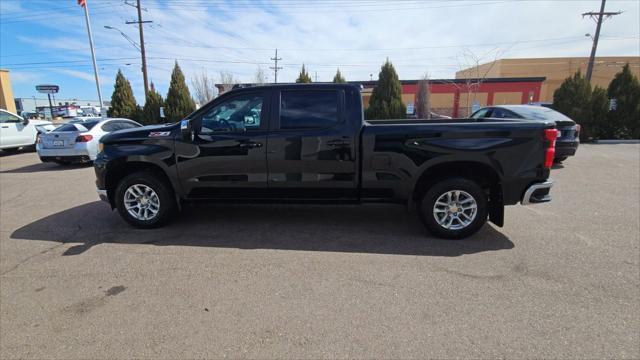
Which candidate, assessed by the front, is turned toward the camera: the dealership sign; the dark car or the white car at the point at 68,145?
the dealership sign

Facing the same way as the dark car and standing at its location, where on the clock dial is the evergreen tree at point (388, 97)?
The evergreen tree is roughly at 12 o'clock from the dark car.

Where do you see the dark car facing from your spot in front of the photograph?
facing away from the viewer and to the left of the viewer

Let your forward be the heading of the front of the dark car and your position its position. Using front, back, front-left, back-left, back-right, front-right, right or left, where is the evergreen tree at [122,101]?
front-left

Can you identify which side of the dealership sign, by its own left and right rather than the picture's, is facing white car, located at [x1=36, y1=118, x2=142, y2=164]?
front

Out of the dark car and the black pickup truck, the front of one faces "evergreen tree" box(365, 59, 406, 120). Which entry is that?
the dark car

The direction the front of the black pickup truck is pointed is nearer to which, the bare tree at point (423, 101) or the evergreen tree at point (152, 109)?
the evergreen tree

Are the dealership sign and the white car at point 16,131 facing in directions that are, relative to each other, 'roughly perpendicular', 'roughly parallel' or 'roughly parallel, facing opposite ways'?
roughly perpendicular

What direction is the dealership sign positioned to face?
toward the camera

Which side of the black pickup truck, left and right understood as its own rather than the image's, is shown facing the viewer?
left

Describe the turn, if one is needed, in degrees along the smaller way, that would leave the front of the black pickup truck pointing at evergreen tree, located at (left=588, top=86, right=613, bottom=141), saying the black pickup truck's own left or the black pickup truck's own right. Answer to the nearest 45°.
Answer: approximately 135° to the black pickup truck's own right

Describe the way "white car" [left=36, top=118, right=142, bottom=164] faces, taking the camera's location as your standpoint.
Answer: facing away from the viewer and to the right of the viewer
